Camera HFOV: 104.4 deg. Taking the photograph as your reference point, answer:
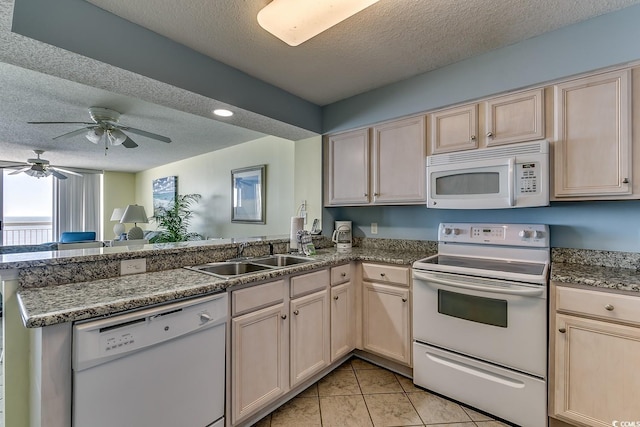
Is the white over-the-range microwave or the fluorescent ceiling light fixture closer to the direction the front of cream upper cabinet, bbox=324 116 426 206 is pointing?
the fluorescent ceiling light fixture

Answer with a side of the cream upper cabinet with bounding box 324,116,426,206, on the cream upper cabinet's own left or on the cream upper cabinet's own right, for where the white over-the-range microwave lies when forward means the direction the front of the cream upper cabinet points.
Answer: on the cream upper cabinet's own left

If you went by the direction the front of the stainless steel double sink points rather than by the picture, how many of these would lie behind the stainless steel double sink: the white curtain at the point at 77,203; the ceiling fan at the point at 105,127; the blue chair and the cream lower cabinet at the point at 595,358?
3

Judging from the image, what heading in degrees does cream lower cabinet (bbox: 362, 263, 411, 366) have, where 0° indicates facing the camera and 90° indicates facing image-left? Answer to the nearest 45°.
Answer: approximately 45°

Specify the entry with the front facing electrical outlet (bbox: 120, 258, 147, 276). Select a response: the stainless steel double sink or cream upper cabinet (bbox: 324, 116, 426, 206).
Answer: the cream upper cabinet

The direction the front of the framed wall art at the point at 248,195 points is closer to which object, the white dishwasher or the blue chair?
the white dishwasher

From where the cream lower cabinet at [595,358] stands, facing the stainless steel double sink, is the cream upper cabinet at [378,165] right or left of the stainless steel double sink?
right

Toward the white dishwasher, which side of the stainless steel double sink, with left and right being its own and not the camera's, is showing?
right

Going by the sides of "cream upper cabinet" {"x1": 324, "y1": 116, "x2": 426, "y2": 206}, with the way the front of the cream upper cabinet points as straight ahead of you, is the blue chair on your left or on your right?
on your right

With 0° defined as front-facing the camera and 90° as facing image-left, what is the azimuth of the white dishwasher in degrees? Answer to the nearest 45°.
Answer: approximately 315°

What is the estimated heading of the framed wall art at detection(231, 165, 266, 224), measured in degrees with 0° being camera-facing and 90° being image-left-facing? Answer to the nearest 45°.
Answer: approximately 45°

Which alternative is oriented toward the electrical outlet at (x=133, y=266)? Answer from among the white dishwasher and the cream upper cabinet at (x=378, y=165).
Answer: the cream upper cabinet

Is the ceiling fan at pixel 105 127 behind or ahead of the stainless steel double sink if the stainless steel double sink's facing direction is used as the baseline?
behind
